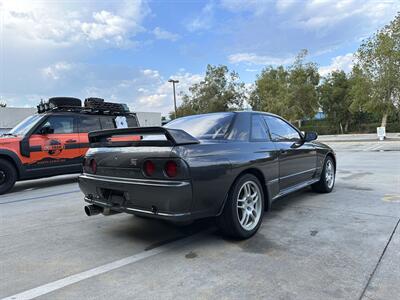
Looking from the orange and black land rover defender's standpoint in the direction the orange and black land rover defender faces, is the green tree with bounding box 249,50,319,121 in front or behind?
behind

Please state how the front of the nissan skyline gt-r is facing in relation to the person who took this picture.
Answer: facing away from the viewer and to the right of the viewer

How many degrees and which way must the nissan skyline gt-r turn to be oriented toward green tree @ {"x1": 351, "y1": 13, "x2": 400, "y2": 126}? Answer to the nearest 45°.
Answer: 0° — it already faces it

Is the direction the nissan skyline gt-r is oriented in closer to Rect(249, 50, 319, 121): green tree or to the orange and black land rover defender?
the green tree

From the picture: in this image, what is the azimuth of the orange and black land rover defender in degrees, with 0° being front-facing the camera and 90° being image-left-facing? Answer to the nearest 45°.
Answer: approximately 45°

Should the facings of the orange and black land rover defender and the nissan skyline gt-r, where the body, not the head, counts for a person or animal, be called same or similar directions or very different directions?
very different directions

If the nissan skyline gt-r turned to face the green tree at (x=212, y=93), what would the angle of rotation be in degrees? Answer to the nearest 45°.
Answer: approximately 45° to its left

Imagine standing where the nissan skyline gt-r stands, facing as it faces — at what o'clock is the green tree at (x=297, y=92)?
The green tree is roughly at 11 o'clock from the nissan skyline gt-r.

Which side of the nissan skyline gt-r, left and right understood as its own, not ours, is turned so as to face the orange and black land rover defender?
left

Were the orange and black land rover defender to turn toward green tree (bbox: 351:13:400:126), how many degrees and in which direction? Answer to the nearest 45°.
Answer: approximately 180°

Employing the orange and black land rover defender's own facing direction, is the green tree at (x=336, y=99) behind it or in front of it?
behind

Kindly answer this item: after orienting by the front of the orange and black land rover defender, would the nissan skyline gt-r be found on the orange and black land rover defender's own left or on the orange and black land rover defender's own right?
on the orange and black land rover defender's own left
